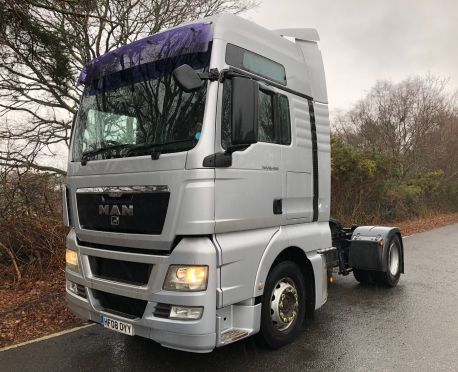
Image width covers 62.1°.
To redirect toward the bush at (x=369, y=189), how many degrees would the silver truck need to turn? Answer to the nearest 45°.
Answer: approximately 180°

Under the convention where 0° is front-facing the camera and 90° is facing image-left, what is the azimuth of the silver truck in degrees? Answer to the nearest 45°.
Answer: approximately 45°

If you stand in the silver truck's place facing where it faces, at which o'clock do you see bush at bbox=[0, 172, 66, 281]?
The bush is roughly at 3 o'clock from the silver truck.
